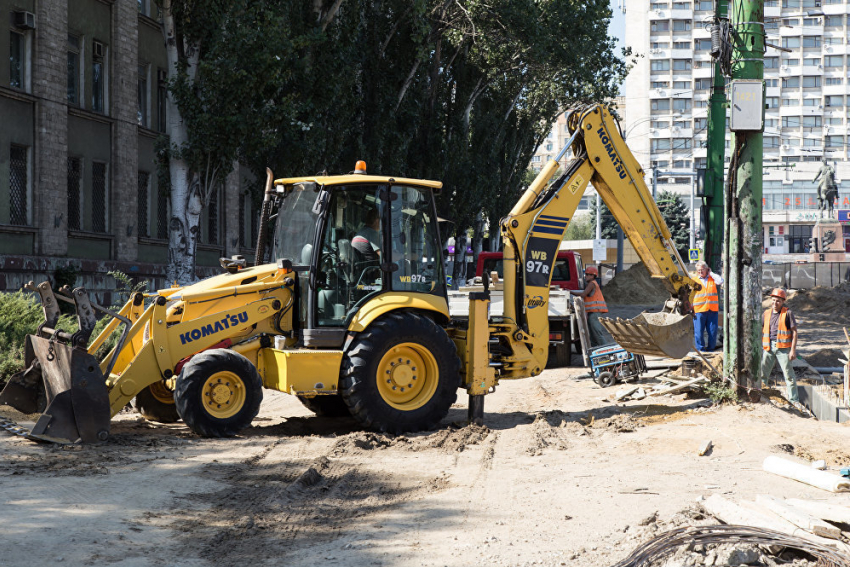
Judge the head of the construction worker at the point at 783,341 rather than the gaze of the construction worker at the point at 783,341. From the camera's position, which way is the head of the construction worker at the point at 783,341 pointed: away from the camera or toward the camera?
toward the camera

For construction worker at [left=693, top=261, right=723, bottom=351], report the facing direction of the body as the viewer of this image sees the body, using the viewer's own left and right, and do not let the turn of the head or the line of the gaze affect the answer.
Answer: facing the viewer

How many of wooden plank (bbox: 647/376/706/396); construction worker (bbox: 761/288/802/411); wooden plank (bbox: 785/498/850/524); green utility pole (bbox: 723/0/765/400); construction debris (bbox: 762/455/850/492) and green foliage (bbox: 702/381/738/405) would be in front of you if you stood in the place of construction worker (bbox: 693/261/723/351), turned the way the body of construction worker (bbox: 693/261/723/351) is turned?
6

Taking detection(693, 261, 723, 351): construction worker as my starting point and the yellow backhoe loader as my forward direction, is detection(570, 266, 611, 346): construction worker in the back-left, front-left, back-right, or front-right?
front-right

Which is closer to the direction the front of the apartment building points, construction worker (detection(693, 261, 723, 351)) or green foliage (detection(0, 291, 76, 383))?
the construction worker

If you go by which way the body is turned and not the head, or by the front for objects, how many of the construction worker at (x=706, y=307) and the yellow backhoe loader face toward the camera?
1

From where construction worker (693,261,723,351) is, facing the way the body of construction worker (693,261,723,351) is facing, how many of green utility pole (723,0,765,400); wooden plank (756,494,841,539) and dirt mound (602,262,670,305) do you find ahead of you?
2

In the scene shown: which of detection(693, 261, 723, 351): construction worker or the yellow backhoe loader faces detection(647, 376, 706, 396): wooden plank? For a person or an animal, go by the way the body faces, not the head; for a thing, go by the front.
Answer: the construction worker

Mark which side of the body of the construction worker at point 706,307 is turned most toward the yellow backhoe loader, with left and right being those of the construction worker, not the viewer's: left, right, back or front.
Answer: front

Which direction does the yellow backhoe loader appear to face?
to the viewer's left

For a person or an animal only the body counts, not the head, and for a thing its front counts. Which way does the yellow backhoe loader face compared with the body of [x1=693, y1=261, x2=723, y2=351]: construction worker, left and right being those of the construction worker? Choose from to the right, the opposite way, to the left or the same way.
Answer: to the right

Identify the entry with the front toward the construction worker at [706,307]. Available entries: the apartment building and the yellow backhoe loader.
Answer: the apartment building

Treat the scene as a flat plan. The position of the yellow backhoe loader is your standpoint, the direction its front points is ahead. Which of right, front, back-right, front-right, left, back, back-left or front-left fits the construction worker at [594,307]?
back-right

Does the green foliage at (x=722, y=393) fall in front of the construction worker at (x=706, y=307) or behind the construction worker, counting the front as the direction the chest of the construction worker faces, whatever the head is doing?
in front

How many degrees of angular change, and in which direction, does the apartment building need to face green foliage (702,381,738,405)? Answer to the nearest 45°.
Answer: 0° — it already faces it

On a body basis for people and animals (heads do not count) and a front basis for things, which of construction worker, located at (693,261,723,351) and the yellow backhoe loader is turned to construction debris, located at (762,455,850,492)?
the construction worker

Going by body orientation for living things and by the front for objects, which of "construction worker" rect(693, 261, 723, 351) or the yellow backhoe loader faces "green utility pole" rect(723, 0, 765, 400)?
the construction worker
